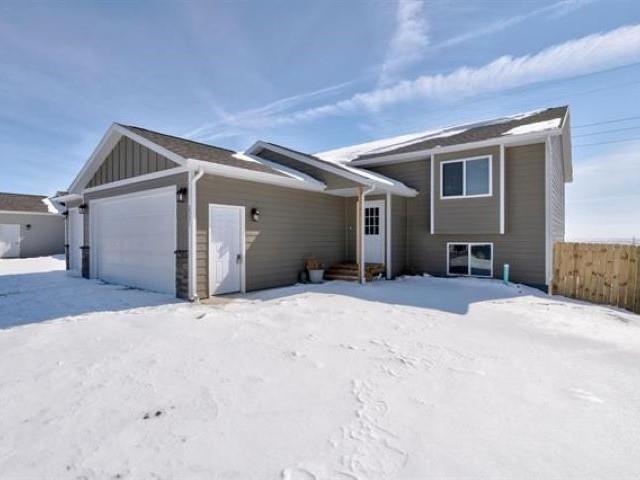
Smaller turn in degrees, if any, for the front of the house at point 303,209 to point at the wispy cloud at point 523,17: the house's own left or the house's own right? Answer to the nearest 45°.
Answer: approximately 135° to the house's own left

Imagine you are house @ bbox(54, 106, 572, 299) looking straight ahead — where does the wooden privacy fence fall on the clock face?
The wooden privacy fence is roughly at 8 o'clock from the house.

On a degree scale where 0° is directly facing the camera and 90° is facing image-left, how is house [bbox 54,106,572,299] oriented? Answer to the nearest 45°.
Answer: approximately 45°

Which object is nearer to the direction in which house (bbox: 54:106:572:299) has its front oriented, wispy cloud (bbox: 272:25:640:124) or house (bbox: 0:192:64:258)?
the house

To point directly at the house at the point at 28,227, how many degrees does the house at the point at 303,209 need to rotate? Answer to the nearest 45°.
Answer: approximately 90° to its right

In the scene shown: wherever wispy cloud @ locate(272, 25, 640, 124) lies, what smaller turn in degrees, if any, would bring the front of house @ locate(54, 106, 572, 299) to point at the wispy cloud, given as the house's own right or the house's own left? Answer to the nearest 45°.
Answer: approximately 135° to the house's own left
